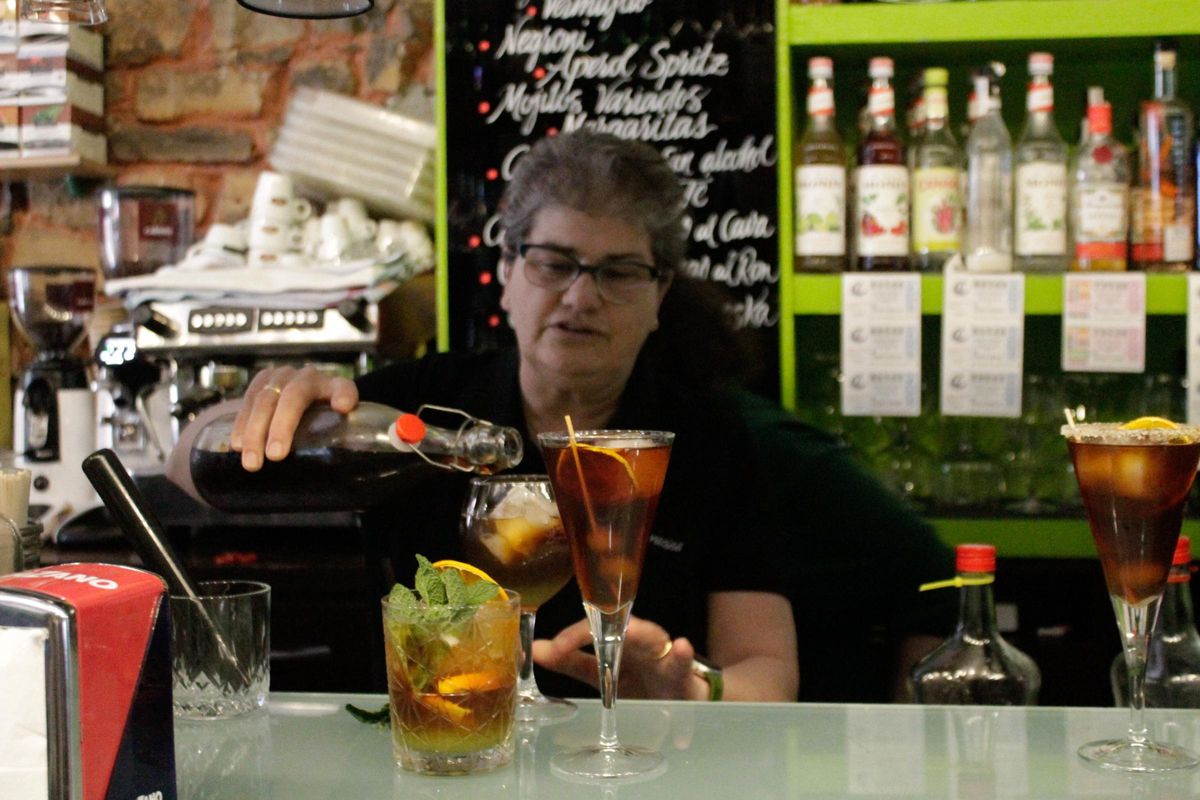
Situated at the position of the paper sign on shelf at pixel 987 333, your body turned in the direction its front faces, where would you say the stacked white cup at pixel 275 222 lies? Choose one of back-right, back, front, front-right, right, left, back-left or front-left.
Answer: right

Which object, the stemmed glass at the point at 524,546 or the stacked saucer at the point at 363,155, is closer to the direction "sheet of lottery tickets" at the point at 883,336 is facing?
the stemmed glass

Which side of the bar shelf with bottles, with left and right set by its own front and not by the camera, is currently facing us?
front

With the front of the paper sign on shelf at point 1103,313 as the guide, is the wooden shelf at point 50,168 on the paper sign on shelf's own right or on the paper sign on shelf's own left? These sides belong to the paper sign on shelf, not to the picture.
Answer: on the paper sign on shelf's own right

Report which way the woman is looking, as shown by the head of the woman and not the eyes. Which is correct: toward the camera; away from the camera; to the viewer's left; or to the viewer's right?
toward the camera

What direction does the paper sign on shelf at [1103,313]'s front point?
toward the camera

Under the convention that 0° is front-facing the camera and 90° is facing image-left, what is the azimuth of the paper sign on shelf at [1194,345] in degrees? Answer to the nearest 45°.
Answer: approximately 0°

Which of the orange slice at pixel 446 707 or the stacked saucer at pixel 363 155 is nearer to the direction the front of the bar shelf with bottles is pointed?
the orange slice

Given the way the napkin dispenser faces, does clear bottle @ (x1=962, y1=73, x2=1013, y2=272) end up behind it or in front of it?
behind

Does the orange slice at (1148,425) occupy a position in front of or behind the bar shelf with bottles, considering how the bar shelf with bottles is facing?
in front

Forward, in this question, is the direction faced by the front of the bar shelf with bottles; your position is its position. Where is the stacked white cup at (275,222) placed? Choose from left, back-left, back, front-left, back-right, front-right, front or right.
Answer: right

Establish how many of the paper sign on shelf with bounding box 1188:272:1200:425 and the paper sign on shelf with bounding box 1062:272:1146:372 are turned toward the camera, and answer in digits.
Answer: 2

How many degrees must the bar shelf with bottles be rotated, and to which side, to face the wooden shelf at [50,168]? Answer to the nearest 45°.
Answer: approximately 90° to its right

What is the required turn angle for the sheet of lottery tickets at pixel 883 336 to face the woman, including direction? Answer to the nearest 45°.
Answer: approximately 45° to its right

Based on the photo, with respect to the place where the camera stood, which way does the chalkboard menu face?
facing the viewer

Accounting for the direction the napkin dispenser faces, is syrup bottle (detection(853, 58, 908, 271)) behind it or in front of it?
behind

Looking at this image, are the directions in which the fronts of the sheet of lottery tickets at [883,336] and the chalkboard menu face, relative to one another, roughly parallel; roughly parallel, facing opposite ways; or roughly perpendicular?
roughly parallel

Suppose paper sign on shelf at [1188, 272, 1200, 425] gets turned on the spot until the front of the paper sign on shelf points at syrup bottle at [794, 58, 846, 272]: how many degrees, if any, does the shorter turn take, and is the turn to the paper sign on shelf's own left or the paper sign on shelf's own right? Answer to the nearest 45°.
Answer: approximately 90° to the paper sign on shelf's own right

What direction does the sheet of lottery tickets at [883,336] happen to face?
toward the camera
